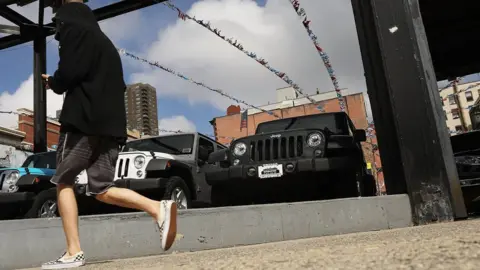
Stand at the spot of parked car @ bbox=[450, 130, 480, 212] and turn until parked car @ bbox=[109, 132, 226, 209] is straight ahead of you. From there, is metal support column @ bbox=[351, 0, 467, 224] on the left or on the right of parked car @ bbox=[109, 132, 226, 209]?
left

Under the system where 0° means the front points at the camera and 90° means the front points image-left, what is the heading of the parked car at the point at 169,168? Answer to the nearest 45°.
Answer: approximately 45°

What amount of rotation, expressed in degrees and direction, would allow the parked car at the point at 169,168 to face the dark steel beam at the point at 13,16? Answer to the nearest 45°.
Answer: approximately 90° to its right

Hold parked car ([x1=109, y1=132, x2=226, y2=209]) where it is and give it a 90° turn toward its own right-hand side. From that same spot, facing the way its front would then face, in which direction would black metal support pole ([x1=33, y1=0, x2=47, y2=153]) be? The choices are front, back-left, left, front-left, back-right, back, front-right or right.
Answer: front

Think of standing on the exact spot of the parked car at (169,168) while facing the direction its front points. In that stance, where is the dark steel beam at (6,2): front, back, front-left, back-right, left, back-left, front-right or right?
right

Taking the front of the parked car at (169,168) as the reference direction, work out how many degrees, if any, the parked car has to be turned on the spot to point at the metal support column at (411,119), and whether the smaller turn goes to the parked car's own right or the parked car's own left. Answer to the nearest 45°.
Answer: approximately 90° to the parked car's own left

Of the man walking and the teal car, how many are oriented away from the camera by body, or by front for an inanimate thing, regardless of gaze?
0

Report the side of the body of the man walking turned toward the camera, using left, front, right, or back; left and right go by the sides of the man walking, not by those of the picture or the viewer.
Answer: left

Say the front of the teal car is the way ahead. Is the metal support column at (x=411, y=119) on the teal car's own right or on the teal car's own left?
on the teal car's own left

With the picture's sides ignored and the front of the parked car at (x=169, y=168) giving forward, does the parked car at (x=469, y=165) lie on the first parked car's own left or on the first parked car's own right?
on the first parked car's own left
